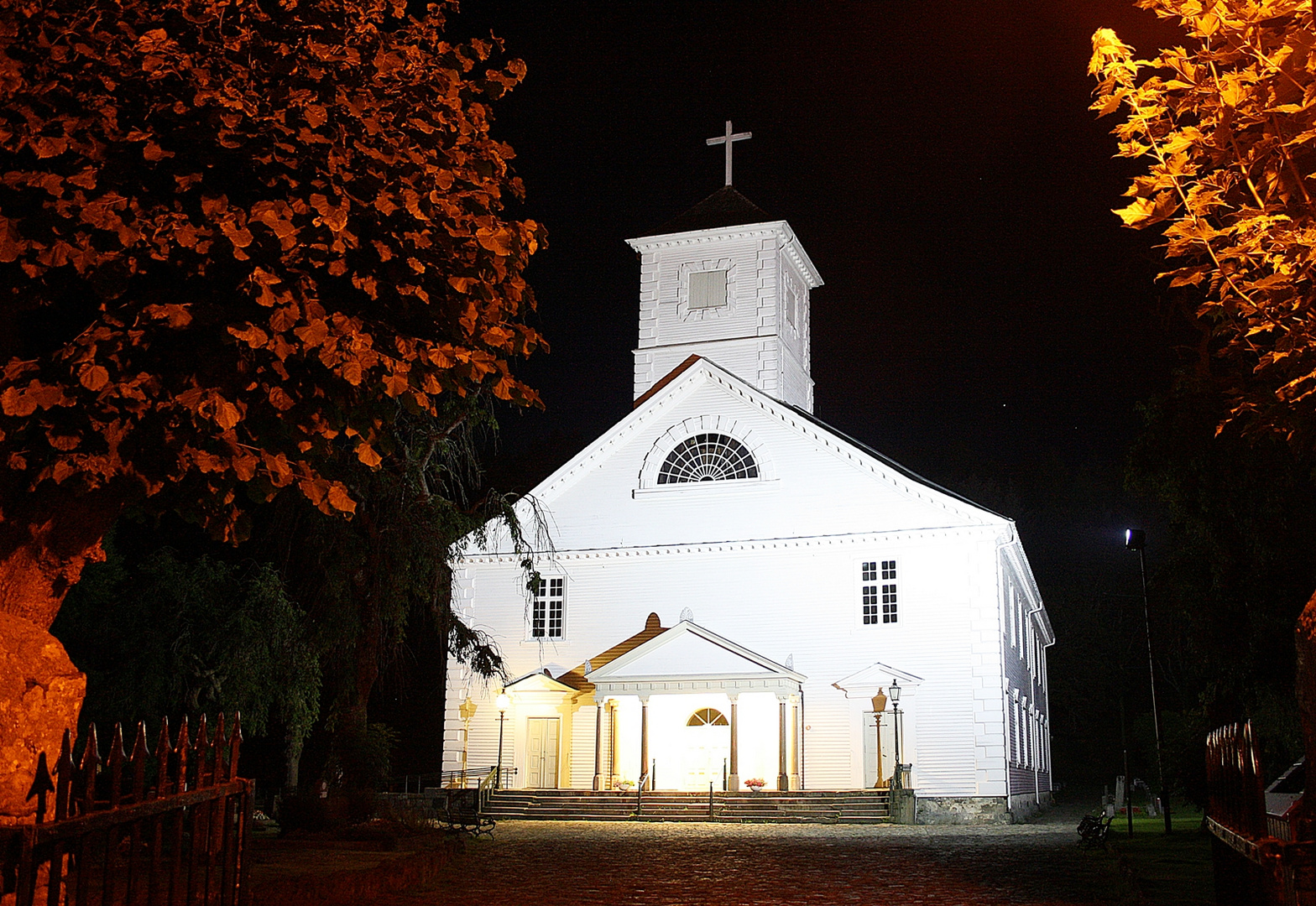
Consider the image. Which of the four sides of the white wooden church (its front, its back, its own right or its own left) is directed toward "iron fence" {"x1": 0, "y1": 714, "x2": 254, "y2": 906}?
front

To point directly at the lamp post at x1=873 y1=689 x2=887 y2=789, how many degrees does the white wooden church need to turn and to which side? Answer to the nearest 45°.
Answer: approximately 45° to its left

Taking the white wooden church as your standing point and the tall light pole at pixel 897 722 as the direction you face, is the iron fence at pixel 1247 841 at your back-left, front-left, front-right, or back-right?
front-right

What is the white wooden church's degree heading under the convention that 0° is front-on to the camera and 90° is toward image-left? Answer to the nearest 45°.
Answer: approximately 0°

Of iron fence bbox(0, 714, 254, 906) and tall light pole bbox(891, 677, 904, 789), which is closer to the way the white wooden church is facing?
the iron fence

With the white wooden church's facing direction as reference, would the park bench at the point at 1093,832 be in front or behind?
in front

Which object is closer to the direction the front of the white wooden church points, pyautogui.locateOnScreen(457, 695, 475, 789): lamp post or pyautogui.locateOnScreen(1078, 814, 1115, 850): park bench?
the park bench

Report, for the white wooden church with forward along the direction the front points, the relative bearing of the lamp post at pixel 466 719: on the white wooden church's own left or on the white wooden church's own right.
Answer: on the white wooden church's own right

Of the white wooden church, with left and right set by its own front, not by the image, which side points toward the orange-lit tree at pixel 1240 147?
front

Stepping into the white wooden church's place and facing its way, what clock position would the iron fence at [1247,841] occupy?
The iron fence is roughly at 12 o'clock from the white wooden church.

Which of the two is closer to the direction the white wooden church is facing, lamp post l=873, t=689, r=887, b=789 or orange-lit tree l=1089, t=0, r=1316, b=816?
the orange-lit tree

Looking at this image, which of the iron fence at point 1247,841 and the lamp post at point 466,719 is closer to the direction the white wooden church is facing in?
the iron fence

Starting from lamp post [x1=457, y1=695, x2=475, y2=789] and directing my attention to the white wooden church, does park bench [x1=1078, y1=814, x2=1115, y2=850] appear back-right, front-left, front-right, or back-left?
front-right

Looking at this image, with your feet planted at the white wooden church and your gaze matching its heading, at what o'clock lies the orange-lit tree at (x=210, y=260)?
The orange-lit tree is roughly at 12 o'clock from the white wooden church.
